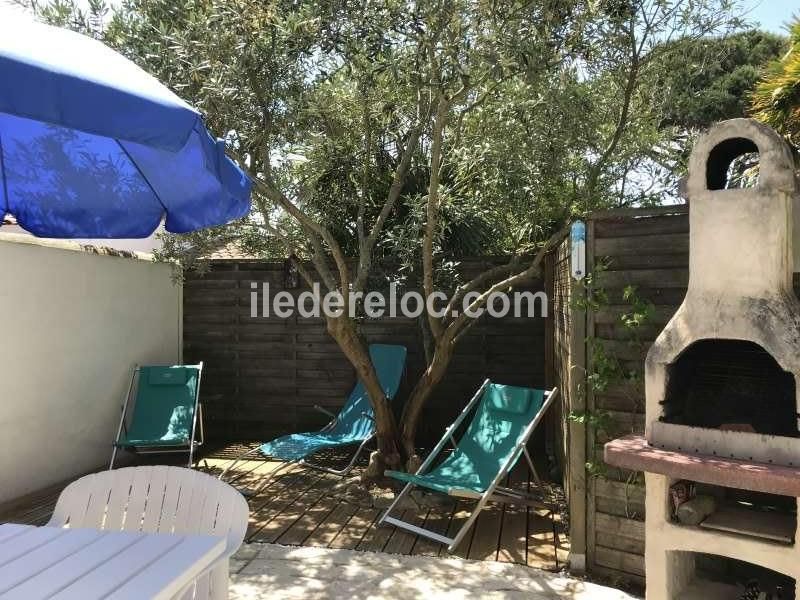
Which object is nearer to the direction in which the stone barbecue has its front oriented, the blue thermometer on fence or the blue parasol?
the blue parasol

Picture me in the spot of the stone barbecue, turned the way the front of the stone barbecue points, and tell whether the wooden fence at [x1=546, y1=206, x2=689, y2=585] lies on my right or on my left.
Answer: on my right

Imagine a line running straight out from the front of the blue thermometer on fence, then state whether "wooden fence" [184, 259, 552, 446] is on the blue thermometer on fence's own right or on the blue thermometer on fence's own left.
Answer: on the blue thermometer on fence's own right

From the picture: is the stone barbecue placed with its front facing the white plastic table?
yes

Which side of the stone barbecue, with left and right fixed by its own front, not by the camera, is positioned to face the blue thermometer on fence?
right

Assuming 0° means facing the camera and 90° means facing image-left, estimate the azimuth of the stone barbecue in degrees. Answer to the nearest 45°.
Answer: approximately 45°

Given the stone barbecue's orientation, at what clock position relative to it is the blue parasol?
The blue parasol is roughly at 1 o'clock from the stone barbecue.
